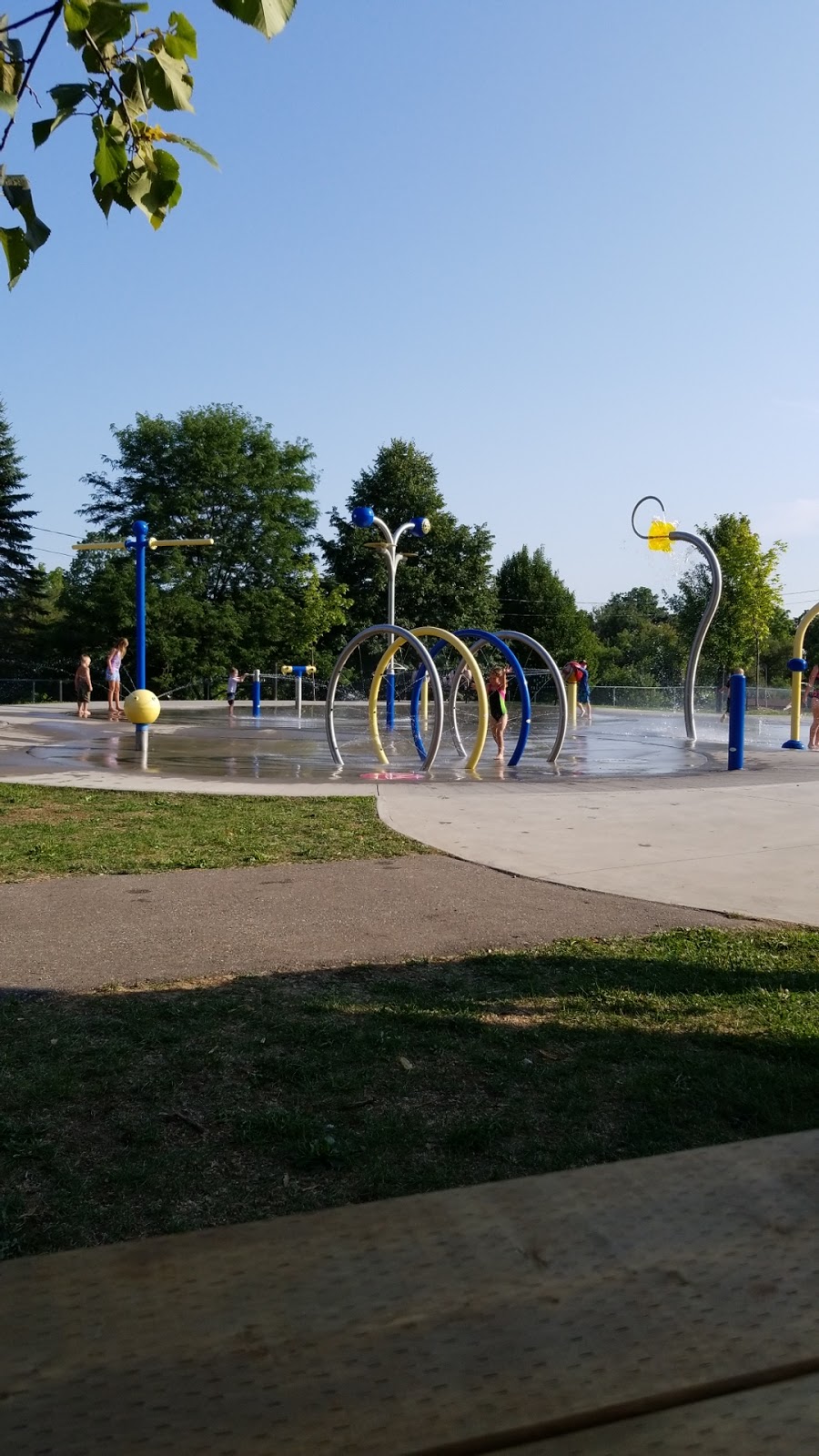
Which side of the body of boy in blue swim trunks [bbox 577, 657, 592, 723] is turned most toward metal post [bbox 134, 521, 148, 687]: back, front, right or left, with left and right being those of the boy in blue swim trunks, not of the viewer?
left

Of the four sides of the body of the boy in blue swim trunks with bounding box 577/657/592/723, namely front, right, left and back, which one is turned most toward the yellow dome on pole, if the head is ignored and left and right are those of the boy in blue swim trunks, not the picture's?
left

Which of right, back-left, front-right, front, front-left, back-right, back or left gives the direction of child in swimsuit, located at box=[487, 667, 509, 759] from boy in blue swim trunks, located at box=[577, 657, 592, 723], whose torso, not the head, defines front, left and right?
left

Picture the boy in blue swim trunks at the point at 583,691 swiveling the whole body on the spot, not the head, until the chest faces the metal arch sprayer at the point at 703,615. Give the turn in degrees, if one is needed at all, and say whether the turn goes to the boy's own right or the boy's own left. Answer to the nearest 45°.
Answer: approximately 90° to the boy's own left
